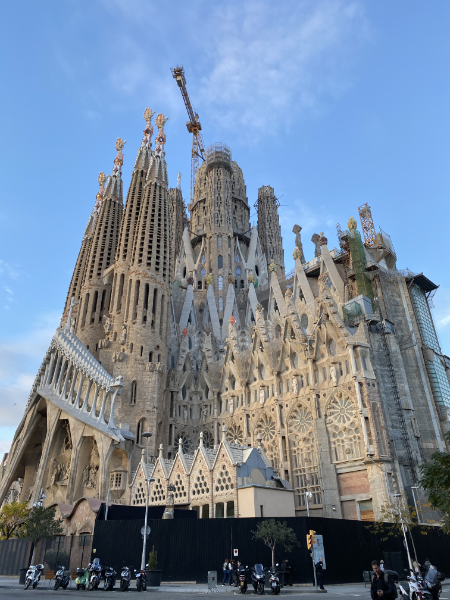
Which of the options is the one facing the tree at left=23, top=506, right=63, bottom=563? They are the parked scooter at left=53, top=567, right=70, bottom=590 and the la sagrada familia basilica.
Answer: the la sagrada familia basilica

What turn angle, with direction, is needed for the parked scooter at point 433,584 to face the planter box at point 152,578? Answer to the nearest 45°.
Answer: approximately 45° to its right

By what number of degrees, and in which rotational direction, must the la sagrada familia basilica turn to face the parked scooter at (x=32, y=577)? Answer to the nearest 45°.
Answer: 0° — it already faces it

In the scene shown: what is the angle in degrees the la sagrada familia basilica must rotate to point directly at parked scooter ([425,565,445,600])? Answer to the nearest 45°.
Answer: approximately 45° to its left

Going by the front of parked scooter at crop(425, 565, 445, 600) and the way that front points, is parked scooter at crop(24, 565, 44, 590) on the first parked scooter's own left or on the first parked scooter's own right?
on the first parked scooter's own right

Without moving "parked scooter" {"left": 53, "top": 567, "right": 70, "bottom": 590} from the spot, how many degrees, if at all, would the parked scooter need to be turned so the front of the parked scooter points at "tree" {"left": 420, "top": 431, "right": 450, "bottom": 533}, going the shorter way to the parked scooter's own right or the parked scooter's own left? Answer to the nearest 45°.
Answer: approximately 135° to the parked scooter's own left

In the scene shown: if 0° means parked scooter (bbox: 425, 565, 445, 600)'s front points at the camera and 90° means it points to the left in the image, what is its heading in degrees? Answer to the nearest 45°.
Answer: approximately 45°

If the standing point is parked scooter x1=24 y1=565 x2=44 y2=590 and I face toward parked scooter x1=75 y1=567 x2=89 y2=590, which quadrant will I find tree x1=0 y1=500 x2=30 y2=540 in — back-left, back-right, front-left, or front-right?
back-left
